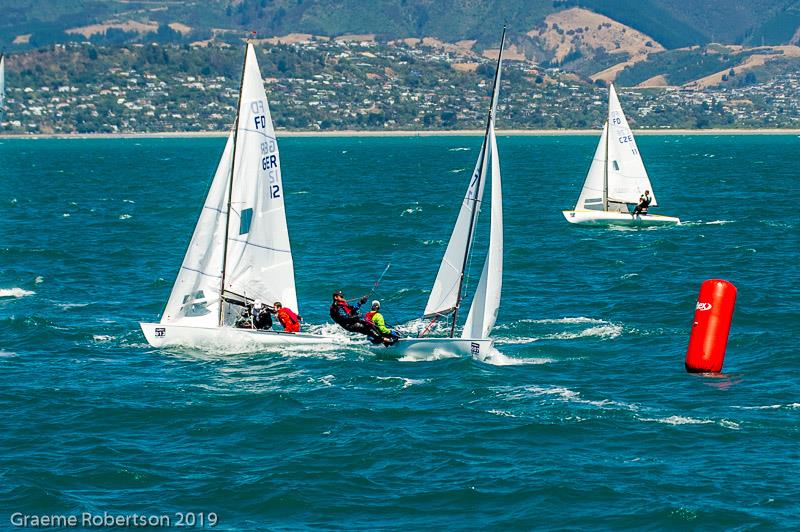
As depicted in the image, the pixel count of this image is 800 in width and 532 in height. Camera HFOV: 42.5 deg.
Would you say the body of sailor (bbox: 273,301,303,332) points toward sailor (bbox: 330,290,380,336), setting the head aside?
no

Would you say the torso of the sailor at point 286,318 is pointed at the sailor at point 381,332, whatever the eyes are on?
no

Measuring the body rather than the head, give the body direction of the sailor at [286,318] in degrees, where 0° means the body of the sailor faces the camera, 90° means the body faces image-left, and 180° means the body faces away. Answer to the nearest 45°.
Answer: approximately 90°

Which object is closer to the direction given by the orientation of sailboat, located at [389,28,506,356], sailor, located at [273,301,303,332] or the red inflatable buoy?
the red inflatable buoy

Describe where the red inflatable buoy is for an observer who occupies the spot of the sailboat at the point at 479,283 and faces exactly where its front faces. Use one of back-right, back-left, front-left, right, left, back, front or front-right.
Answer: front-left

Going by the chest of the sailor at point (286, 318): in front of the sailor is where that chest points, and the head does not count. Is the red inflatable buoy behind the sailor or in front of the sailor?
behind

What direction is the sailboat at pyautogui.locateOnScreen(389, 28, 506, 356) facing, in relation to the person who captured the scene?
facing the viewer and to the right of the viewer

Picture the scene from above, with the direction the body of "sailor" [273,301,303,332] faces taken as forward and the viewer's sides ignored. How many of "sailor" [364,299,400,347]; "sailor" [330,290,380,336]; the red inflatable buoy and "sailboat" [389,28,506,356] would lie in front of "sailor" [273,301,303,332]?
0
